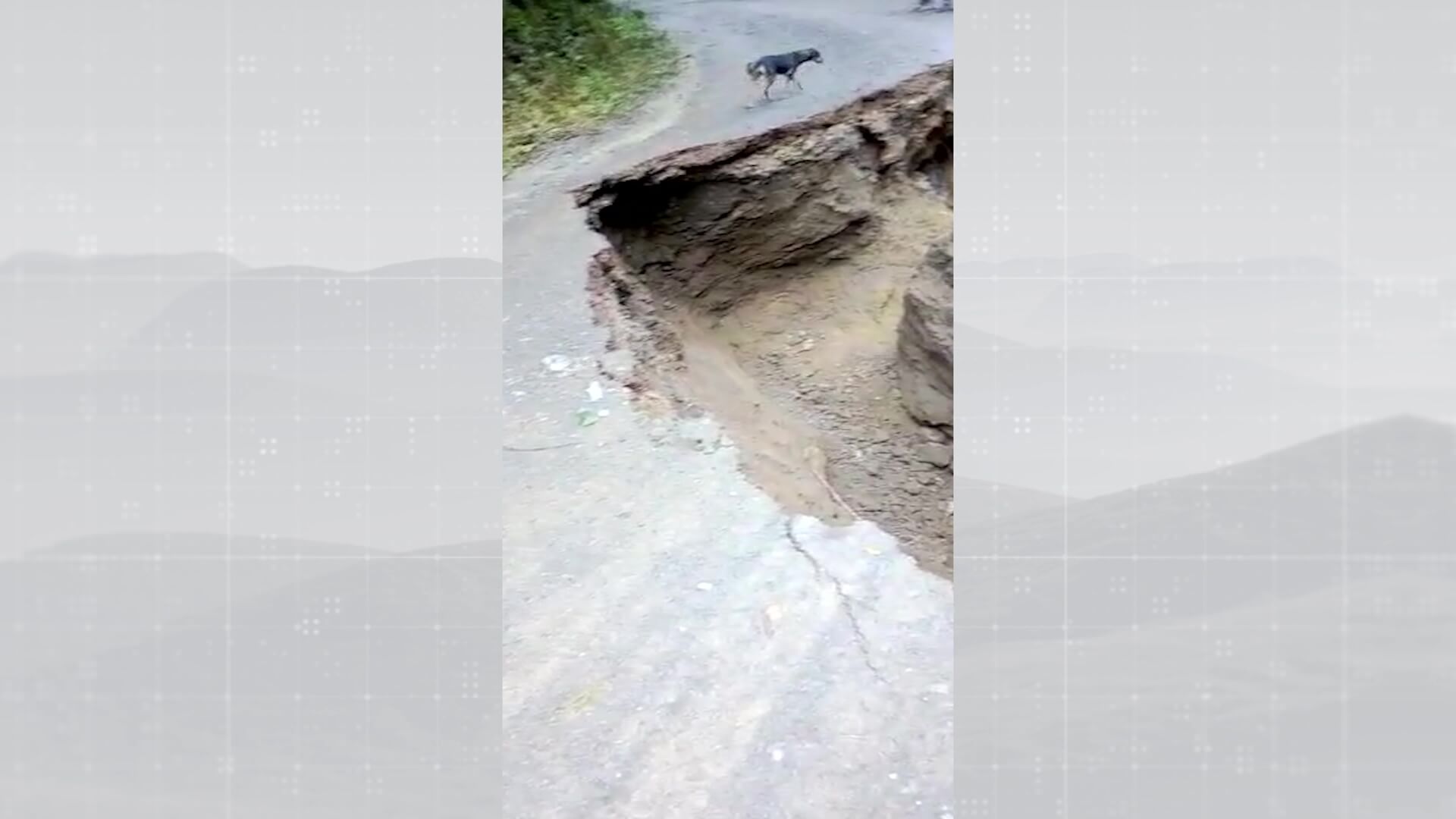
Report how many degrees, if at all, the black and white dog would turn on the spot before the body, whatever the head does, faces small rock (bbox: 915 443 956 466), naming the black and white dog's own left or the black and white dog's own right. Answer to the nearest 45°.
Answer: approximately 45° to the black and white dog's own right

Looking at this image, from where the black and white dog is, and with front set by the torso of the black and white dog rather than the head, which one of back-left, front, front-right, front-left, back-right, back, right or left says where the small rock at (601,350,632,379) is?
right

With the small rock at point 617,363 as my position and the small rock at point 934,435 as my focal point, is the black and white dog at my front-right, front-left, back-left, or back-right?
front-left

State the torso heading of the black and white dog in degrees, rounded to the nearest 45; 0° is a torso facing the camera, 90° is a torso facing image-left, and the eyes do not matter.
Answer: approximately 270°

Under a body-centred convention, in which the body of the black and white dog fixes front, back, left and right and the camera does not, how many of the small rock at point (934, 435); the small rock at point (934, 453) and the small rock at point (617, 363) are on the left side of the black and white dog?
0

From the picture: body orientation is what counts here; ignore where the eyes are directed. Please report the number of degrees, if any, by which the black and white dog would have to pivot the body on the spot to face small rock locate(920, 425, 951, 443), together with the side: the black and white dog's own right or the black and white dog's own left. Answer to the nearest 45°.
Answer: approximately 45° to the black and white dog's own right
